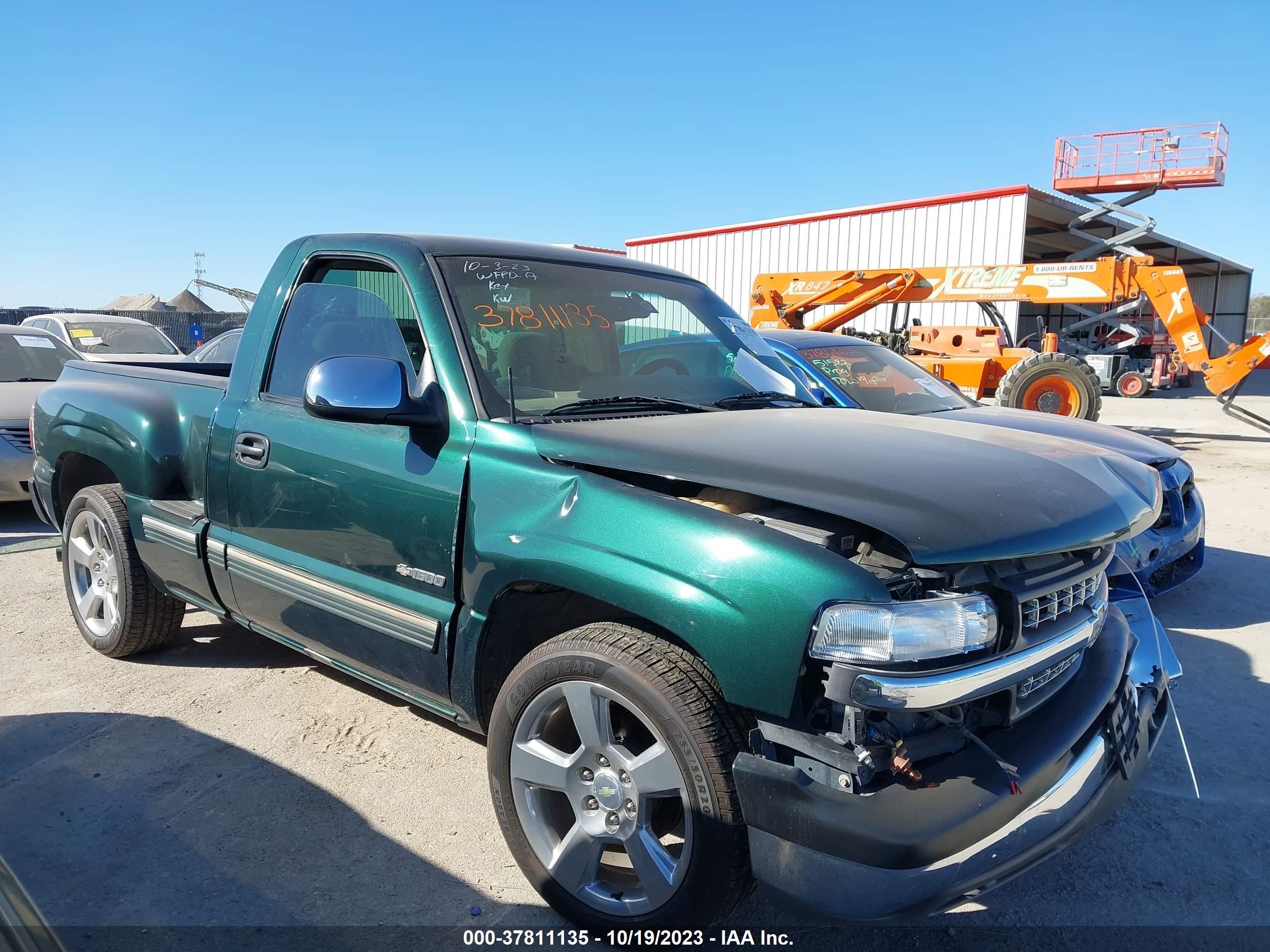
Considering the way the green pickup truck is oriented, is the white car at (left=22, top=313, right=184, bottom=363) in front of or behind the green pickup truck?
behind

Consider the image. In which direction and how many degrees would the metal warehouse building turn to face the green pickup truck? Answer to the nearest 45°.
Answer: approximately 45° to its right

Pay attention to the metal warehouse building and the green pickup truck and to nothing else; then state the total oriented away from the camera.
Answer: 0

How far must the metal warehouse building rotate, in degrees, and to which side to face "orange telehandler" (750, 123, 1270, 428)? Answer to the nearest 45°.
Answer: approximately 45° to its right

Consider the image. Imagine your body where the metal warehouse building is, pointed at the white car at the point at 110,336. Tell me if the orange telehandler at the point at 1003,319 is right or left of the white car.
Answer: left
